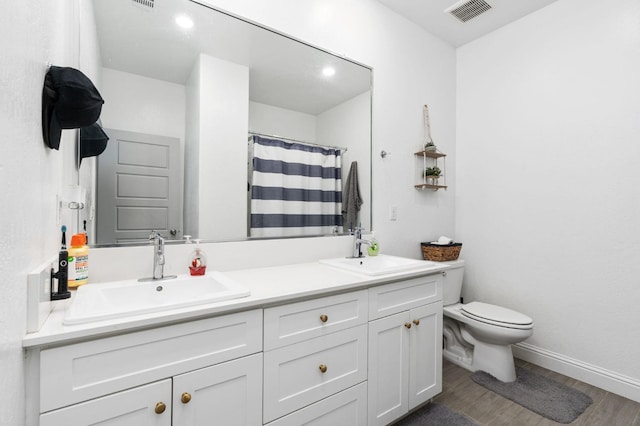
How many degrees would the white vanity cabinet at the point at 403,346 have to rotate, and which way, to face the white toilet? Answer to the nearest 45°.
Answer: approximately 90° to its left

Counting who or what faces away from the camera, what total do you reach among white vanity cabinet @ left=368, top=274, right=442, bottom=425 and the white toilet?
0

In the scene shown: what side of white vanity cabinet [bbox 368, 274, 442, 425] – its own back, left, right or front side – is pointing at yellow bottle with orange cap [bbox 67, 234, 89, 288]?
right

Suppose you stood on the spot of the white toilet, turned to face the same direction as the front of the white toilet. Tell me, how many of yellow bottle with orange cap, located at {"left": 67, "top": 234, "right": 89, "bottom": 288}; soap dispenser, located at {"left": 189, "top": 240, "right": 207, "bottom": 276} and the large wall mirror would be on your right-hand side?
3

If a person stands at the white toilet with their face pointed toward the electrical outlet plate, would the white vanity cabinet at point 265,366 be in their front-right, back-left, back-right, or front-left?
front-left

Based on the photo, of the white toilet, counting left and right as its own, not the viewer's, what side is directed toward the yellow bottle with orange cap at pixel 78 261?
right

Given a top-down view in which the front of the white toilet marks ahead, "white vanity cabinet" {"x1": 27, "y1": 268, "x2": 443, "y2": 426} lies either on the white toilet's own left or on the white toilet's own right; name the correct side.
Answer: on the white toilet's own right

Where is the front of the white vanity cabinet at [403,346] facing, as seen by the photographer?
facing the viewer and to the right of the viewer

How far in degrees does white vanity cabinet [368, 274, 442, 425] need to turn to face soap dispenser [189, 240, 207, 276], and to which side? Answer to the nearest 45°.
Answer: approximately 90° to its right

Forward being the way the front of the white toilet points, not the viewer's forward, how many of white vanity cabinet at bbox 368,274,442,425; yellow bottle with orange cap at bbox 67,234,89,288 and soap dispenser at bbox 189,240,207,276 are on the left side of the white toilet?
0

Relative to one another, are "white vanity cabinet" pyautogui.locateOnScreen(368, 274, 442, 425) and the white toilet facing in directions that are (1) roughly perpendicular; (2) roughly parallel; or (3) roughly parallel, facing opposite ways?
roughly parallel
